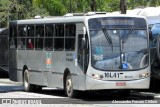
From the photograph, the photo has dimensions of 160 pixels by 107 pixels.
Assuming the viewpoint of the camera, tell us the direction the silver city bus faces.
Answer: facing the viewer and to the right of the viewer
